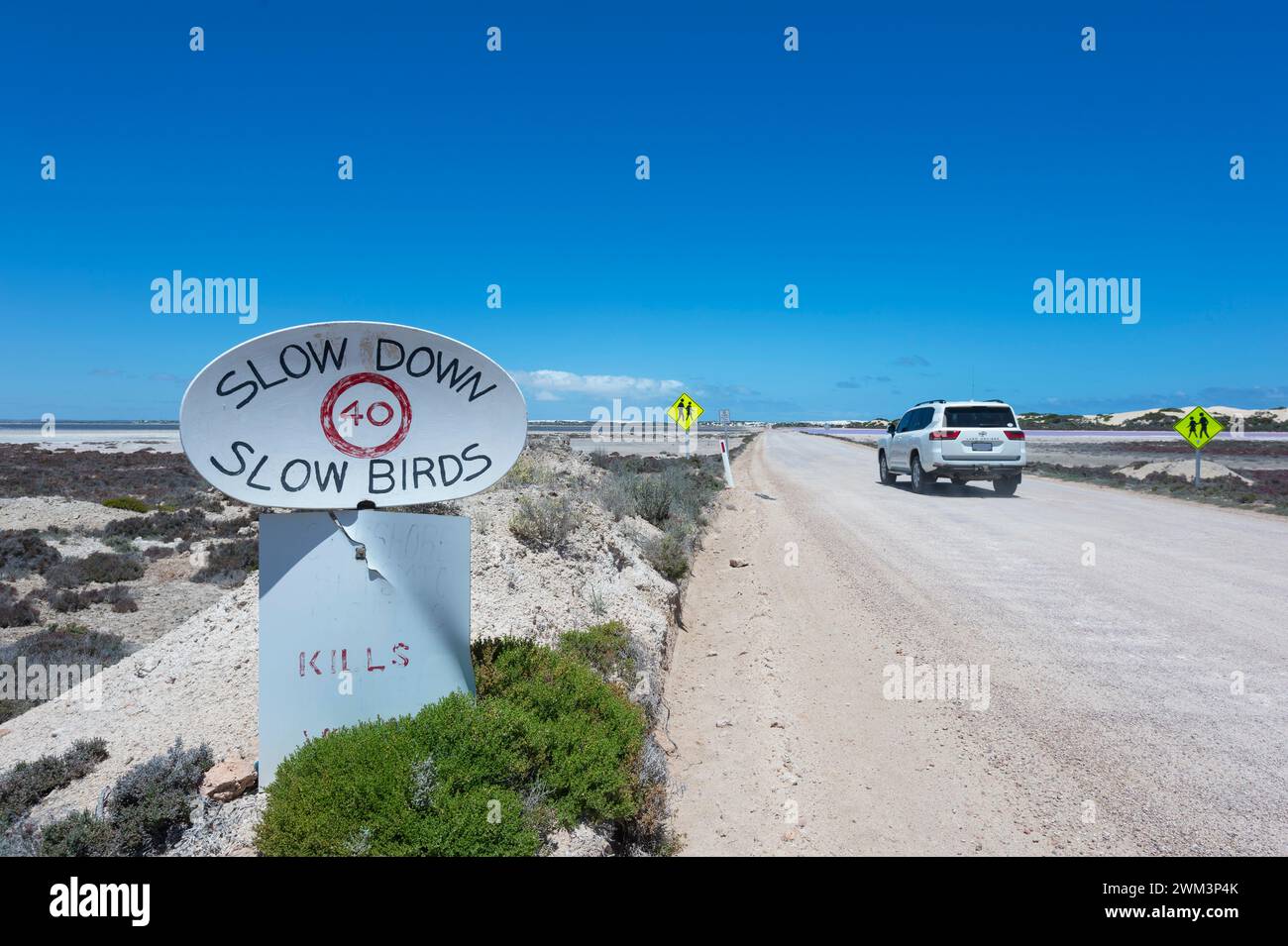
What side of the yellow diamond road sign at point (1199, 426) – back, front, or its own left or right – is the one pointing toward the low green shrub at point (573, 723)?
front

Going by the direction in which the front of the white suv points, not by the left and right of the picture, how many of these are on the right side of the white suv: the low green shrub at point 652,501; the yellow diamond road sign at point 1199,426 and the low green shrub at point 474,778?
1

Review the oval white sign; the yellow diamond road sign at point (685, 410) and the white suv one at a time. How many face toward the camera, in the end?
2

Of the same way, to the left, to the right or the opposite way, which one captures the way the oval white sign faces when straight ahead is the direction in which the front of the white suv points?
the opposite way

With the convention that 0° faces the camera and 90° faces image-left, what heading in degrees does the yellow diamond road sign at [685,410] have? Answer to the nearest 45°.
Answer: approximately 0°

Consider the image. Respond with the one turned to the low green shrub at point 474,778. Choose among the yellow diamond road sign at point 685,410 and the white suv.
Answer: the yellow diamond road sign

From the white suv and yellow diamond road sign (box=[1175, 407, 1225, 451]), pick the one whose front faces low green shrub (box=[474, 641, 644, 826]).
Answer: the yellow diamond road sign

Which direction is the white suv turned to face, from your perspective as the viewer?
facing away from the viewer and to the left of the viewer

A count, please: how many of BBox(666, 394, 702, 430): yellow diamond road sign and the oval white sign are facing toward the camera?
2

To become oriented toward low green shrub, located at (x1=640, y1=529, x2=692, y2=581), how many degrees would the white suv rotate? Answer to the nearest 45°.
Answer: approximately 135° to its left

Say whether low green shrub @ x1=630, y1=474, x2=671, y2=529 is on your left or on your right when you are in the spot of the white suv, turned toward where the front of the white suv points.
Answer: on your left

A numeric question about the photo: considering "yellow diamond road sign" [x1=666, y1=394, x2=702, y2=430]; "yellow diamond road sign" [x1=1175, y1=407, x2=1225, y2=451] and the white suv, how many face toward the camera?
2
